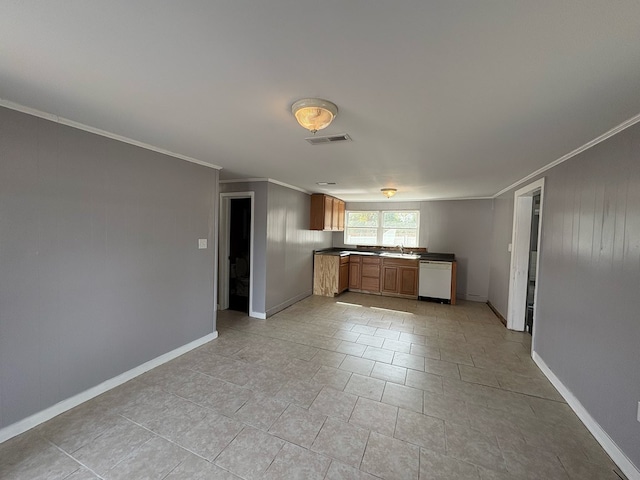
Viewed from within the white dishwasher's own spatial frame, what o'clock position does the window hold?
The window is roughly at 4 o'clock from the white dishwasher.

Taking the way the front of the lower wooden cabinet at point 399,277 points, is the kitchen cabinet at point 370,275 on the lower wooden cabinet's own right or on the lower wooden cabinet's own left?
on the lower wooden cabinet's own right

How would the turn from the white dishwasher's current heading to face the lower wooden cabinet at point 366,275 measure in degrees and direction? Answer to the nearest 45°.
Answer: approximately 90° to its right

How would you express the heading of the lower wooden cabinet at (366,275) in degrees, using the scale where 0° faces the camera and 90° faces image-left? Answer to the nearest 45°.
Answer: approximately 0°

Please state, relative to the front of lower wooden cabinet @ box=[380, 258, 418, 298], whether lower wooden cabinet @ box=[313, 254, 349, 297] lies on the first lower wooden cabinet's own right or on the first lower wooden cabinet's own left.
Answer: on the first lower wooden cabinet's own right

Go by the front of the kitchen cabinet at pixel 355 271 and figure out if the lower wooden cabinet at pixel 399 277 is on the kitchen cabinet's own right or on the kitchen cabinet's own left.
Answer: on the kitchen cabinet's own left

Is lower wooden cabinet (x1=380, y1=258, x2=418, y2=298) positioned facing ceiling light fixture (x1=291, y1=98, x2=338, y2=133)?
yes

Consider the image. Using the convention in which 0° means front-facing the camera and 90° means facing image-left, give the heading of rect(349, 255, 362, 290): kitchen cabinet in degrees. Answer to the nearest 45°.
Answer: approximately 0°
